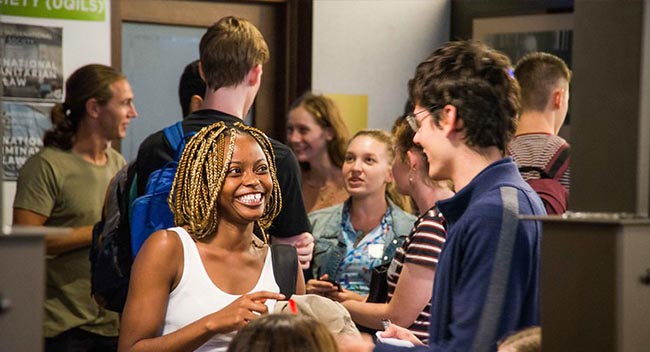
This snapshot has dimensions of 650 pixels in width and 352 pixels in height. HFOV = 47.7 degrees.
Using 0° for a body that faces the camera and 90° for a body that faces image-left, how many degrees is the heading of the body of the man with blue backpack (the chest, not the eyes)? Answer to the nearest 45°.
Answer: approximately 225°

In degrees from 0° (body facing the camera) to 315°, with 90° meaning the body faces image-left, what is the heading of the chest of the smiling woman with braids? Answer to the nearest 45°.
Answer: approximately 315°

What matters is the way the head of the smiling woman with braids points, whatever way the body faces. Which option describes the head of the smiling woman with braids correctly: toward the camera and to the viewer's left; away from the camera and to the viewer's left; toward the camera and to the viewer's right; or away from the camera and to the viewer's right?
toward the camera and to the viewer's right

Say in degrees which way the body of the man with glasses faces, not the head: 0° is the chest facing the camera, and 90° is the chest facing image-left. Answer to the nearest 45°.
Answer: approximately 90°

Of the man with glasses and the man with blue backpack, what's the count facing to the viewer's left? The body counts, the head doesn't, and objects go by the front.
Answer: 1

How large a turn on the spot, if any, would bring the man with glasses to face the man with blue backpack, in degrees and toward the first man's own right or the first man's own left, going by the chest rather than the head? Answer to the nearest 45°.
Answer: approximately 45° to the first man's own right

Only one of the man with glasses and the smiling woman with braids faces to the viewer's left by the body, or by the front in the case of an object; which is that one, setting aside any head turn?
the man with glasses

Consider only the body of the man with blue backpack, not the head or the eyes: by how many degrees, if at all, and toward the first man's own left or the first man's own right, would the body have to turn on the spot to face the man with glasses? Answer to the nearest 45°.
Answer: approximately 90° to the first man's own right

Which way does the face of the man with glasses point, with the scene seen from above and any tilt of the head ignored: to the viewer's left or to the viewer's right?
to the viewer's left

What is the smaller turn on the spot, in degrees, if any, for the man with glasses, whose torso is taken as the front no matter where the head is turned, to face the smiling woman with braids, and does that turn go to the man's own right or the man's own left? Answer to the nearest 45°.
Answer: approximately 45° to the man's own right
